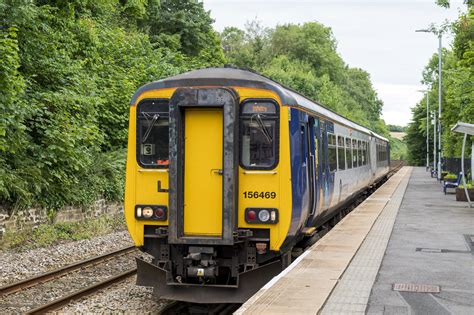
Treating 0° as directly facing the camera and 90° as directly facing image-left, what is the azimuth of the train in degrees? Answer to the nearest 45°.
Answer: approximately 45°

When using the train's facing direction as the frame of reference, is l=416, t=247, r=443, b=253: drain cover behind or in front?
in front

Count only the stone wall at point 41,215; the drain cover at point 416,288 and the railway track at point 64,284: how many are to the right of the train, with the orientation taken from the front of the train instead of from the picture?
2

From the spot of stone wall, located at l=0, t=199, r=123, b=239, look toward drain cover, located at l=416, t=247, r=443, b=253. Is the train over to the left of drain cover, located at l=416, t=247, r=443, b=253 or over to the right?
left

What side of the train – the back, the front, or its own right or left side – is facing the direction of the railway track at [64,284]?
right

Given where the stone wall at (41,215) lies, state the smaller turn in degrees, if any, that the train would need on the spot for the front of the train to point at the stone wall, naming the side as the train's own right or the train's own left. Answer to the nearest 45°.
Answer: approximately 90° to the train's own right

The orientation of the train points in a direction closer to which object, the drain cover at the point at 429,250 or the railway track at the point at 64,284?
the railway track
